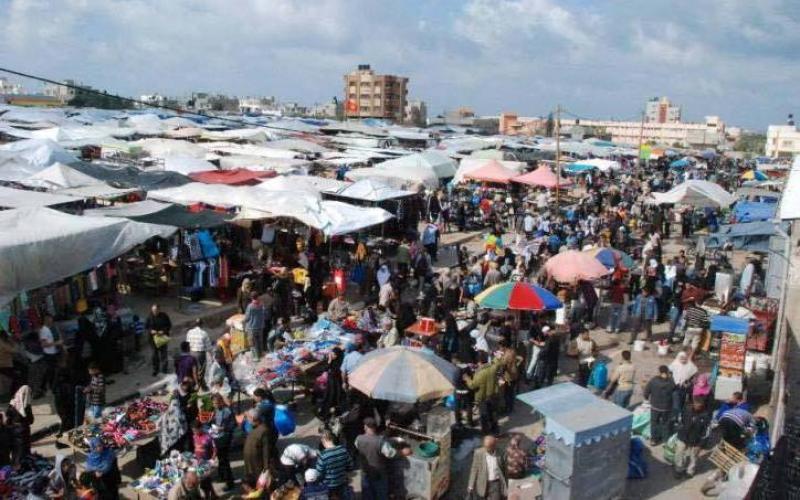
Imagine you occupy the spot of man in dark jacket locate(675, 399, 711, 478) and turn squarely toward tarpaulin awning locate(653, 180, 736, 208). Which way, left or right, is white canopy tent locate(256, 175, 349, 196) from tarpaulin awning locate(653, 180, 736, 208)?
left

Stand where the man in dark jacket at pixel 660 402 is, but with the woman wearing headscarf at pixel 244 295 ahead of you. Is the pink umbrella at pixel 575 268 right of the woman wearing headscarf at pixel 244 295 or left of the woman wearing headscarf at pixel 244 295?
right

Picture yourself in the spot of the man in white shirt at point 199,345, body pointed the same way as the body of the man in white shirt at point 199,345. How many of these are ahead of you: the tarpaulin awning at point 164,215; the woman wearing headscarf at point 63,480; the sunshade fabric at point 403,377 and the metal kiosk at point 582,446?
1
